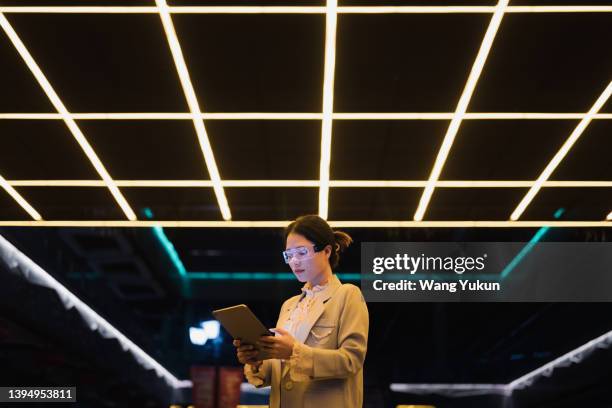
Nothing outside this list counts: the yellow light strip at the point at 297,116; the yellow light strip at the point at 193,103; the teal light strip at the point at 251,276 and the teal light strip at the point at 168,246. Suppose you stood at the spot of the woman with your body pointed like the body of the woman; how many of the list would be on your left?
0

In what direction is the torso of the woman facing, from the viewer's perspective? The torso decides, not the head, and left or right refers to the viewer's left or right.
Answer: facing the viewer and to the left of the viewer

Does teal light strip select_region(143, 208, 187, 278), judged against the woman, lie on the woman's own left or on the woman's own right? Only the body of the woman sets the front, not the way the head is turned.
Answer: on the woman's own right

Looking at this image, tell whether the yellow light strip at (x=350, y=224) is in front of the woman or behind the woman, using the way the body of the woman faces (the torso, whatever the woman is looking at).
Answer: behind

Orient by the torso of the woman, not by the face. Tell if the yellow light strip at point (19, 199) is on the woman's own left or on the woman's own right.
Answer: on the woman's own right

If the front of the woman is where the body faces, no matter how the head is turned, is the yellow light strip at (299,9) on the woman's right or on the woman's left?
on the woman's right

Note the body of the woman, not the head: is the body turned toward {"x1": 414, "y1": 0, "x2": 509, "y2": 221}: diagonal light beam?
no

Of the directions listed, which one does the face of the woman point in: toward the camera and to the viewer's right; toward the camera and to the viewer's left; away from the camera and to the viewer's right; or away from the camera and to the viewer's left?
toward the camera and to the viewer's left
